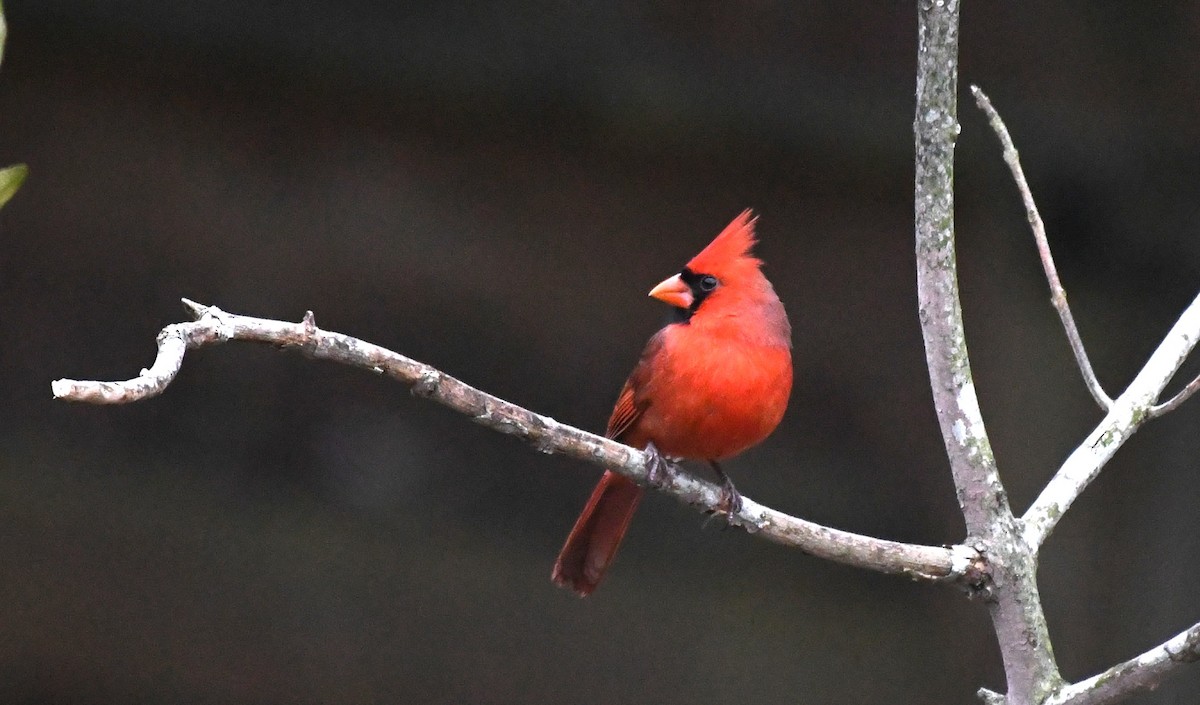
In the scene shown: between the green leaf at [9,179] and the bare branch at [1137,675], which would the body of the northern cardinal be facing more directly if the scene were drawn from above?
the bare branch

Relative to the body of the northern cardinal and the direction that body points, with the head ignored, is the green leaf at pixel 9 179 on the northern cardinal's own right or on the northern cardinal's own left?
on the northern cardinal's own right

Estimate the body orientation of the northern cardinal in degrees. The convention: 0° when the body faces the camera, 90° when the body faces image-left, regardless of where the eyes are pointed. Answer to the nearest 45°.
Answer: approximately 315°

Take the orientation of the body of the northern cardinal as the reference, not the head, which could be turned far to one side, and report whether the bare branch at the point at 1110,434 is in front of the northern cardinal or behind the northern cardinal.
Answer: in front

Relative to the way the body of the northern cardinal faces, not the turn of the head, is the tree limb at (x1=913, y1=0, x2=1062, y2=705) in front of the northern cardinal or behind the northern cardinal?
in front
